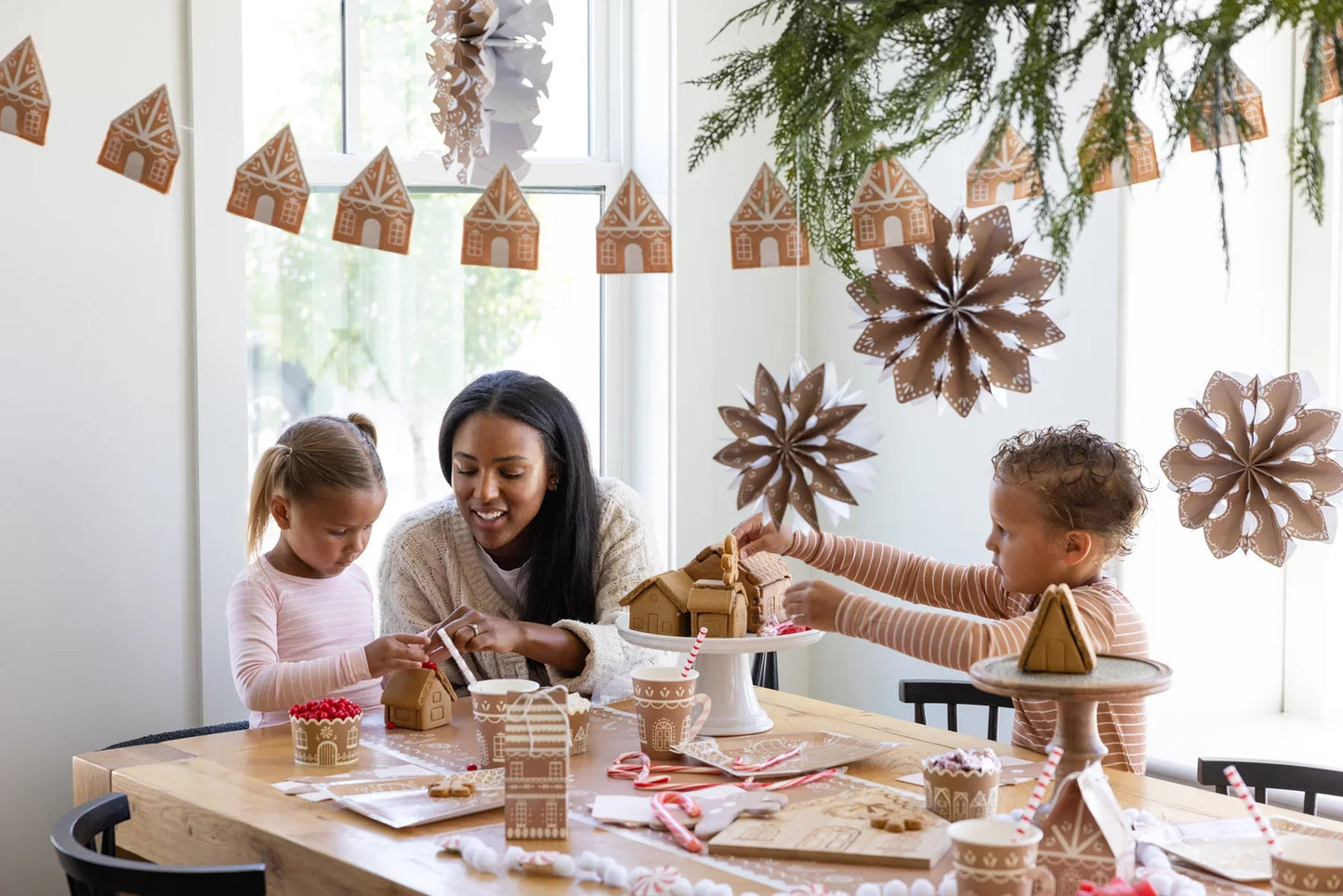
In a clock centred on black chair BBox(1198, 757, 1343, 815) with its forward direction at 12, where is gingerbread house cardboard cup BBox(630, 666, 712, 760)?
The gingerbread house cardboard cup is roughly at 1 o'clock from the black chair.

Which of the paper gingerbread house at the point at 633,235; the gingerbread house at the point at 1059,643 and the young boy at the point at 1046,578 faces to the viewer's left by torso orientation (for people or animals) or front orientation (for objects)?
the young boy

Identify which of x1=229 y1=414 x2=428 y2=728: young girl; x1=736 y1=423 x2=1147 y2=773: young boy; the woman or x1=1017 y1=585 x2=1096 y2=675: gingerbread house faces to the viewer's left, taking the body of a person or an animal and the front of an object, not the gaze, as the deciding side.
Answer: x1=736 y1=423 x2=1147 y2=773: young boy

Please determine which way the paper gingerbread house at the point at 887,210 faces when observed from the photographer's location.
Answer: facing the viewer

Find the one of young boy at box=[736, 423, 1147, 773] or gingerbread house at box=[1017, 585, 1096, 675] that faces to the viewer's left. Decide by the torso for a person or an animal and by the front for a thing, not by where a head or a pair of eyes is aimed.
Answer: the young boy

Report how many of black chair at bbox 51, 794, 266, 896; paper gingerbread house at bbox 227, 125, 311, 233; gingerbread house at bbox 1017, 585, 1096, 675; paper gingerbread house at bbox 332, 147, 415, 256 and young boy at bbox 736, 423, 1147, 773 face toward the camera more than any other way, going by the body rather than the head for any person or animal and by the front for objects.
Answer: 3

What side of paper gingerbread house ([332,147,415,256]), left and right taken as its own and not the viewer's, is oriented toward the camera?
front

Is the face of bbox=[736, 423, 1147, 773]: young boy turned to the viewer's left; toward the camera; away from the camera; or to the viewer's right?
to the viewer's left

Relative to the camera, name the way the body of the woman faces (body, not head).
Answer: toward the camera

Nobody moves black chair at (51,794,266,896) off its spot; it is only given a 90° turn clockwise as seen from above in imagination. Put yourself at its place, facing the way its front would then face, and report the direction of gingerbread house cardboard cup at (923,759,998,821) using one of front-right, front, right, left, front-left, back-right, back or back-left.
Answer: front-left

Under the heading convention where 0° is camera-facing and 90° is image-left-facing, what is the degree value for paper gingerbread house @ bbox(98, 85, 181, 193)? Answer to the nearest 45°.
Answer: approximately 0°

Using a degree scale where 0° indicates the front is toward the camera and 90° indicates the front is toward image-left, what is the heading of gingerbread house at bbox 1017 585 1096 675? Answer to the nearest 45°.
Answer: approximately 0°

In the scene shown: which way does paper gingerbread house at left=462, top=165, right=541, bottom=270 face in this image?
toward the camera
